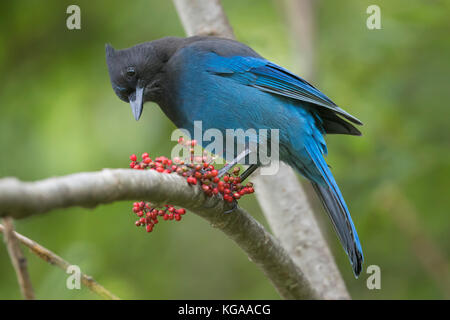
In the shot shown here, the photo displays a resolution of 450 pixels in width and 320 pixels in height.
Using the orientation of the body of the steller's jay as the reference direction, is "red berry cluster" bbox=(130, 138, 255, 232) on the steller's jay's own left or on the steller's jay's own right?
on the steller's jay's own left

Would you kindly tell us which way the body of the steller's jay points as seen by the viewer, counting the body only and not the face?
to the viewer's left
